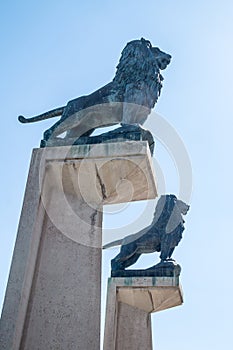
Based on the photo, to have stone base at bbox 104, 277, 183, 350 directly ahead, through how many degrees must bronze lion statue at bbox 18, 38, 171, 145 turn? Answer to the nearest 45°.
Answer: approximately 90° to its left

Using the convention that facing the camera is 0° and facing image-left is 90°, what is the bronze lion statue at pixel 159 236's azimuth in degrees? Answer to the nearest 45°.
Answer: approximately 270°

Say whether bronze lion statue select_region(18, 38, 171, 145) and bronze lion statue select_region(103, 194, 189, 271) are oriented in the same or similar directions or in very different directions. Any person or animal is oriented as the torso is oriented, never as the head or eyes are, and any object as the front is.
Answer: same or similar directions

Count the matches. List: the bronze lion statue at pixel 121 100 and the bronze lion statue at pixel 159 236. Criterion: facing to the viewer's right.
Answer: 2

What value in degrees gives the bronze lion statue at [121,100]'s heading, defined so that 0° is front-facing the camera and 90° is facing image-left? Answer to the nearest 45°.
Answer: approximately 270°

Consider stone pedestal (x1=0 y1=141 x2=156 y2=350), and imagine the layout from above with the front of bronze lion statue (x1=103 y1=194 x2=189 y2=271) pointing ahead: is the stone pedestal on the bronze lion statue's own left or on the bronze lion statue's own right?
on the bronze lion statue's own right
